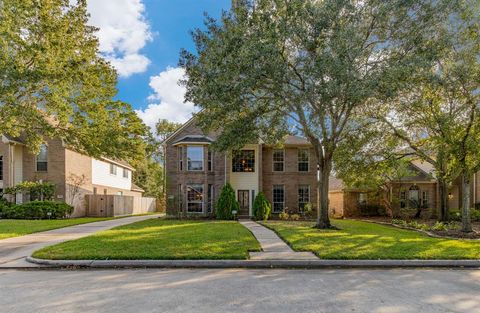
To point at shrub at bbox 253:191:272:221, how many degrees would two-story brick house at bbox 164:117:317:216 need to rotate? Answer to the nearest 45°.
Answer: approximately 45° to its left

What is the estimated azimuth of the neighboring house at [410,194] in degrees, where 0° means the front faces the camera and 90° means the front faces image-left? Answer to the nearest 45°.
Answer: approximately 0°

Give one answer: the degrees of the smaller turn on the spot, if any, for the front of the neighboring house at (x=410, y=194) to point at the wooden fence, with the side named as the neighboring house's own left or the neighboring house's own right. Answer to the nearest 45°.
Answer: approximately 90° to the neighboring house's own right

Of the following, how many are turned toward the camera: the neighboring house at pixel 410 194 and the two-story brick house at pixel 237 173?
2

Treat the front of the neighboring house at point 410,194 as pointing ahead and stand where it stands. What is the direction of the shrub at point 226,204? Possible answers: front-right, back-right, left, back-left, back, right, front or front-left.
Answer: front-right
